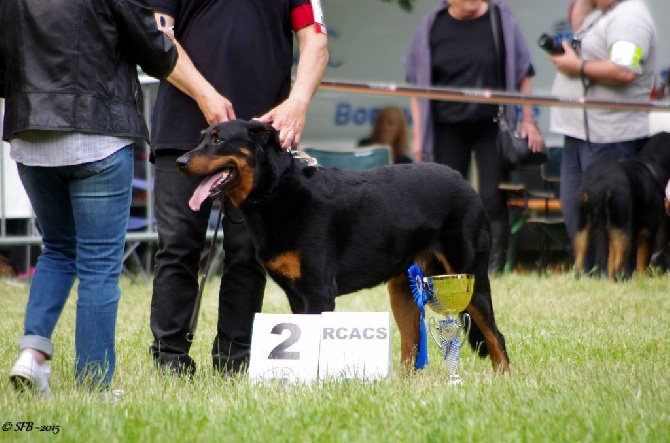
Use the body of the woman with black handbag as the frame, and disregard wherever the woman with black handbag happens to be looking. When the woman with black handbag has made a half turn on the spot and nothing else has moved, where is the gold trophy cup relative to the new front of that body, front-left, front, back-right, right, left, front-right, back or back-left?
back

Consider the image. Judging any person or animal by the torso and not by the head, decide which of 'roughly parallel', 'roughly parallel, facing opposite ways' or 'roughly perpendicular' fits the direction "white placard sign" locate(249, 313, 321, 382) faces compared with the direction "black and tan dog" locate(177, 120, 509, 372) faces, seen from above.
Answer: roughly perpendicular

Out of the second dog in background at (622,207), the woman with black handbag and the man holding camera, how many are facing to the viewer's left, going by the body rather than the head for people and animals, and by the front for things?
1

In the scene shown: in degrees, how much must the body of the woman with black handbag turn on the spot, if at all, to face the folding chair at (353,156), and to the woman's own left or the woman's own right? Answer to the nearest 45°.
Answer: approximately 135° to the woman's own right

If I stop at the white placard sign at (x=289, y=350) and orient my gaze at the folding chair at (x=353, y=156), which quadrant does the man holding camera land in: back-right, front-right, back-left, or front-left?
front-right

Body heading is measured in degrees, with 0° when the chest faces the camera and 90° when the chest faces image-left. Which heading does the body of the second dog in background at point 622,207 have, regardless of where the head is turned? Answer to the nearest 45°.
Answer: approximately 225°

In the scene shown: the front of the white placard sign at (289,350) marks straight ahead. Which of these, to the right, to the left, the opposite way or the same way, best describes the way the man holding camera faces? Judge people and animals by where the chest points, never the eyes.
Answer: to the right

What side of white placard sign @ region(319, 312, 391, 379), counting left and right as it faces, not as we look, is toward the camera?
front

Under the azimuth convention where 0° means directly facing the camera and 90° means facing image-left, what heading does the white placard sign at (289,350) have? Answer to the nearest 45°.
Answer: approximately 0°

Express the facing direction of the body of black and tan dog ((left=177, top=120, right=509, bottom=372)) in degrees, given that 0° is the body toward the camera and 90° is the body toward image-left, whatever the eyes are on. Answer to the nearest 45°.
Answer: approximately 90°

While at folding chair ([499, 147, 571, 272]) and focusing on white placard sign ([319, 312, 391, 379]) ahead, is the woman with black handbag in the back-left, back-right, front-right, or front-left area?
front-right

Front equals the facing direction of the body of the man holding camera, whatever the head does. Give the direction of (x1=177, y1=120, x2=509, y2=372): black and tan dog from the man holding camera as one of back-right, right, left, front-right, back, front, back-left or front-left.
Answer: left

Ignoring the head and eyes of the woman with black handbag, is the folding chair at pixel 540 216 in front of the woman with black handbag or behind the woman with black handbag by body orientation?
behind

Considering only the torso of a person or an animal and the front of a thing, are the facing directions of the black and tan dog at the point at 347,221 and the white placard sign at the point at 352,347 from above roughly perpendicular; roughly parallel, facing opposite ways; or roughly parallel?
roughly perpendicular

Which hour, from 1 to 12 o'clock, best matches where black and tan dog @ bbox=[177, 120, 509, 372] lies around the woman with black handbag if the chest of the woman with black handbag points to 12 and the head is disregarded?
The black and tan dog is roughly at 12 o'clock from the woman with black handbag.

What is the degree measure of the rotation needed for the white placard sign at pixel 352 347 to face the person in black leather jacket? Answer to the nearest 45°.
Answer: approximately 90° to its right

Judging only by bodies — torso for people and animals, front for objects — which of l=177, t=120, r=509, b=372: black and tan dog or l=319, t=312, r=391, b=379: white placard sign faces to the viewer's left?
the black and tan dog

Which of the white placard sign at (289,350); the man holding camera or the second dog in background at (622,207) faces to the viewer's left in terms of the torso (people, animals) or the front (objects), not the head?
the man holding camera
